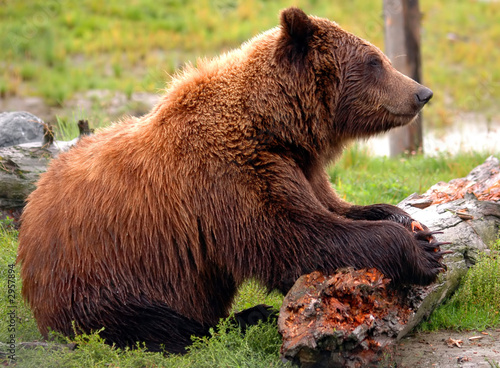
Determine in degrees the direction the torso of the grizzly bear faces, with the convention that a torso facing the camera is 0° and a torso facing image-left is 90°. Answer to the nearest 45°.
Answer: approximately 270°

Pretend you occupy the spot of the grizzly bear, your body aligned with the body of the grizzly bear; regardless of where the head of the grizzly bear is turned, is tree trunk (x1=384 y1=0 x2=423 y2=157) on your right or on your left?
on your left

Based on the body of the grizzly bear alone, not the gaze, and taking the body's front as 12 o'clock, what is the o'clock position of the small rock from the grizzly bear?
The small rock is roughly at 8 o'clock from the grizzly bear.

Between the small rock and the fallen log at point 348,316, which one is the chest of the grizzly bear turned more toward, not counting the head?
the fallen log

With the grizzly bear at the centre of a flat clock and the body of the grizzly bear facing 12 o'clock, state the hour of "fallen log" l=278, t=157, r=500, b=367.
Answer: The fallen log is roughly at 1 o'clock from the grizzly bear.

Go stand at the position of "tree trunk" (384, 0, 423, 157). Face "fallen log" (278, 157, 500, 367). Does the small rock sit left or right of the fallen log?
right

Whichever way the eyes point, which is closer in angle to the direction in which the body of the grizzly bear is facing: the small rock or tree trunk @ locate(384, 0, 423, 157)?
the tree trunk
